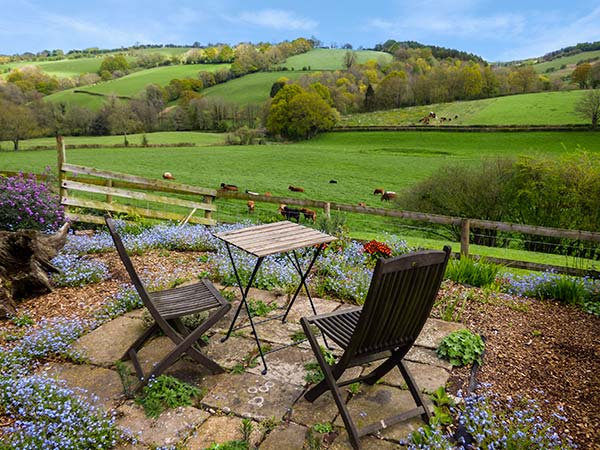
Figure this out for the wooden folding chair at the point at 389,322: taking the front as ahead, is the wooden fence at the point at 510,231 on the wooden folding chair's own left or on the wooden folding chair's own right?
on the wooden folding chair's own right

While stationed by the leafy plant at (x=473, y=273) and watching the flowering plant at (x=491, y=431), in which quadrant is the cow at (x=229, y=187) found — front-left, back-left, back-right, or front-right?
back-right

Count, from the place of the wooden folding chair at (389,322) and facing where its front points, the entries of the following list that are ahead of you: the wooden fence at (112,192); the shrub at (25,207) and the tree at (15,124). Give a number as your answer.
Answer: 3

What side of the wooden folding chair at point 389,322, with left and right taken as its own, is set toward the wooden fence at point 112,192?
front

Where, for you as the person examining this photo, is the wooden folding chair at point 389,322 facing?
facing away from the viewer and to the left of the viewer

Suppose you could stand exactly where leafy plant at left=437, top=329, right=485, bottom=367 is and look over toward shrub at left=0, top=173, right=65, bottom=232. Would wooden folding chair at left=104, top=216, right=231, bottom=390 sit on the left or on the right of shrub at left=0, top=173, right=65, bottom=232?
left

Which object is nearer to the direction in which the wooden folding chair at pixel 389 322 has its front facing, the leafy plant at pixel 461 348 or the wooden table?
the wooden table

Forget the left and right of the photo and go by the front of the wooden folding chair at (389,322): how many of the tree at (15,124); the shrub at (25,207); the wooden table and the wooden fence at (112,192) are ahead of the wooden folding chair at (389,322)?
4

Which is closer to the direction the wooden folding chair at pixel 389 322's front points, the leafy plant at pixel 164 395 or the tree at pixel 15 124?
the tree

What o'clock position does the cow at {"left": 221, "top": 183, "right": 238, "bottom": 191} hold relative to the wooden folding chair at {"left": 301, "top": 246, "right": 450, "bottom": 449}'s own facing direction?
The cow is roughly at 1 o'clock from the wooden folding chair.

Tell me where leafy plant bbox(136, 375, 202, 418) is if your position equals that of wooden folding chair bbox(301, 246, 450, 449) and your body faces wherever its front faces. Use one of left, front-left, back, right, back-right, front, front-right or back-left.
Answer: front-left

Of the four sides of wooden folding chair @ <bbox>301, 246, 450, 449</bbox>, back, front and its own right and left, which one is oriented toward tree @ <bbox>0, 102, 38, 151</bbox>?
front

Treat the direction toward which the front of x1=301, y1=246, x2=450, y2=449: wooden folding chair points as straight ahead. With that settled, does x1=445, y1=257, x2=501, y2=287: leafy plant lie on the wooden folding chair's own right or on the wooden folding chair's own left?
on the wooden folding chair's own right

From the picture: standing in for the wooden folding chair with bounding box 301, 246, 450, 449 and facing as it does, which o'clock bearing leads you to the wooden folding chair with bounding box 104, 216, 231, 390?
the wooden folding chair with bounding box 104, 216, 231, 390 is roughly at 11 o'clock from the wooden folding chair with bounding box 301, 246, 450, 449.
